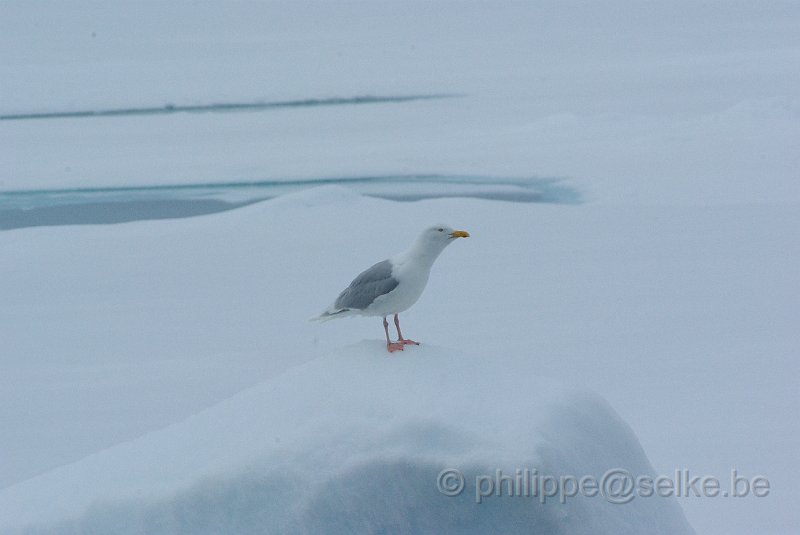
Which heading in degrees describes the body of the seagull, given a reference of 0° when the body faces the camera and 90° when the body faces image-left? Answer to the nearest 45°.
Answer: approximately 270°
